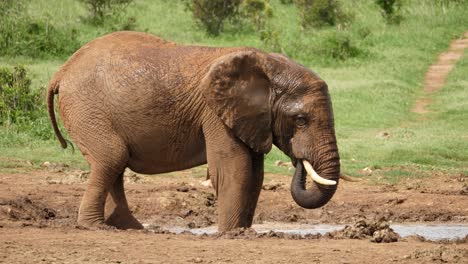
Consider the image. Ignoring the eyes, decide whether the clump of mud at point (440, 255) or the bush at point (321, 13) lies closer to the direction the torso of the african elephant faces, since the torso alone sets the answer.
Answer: the clump of mud

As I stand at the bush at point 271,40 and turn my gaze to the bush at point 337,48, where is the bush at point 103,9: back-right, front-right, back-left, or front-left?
back-left

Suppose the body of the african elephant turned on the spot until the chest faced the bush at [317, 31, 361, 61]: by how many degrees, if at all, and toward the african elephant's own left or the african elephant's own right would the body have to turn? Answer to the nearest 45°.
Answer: approximately 90° to the african elephant's own left

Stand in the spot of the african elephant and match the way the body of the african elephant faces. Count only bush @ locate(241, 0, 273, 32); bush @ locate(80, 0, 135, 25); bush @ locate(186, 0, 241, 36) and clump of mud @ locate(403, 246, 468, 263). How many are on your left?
3

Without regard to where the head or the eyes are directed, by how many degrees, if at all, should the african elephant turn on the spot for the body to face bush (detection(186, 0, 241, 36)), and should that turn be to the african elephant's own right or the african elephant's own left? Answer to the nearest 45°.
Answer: approximately 90° to the african elephant's own left

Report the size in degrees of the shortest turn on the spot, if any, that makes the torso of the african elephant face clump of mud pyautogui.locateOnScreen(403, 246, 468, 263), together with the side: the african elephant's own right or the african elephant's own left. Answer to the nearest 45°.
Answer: approximately 45° to the african elephant's own right

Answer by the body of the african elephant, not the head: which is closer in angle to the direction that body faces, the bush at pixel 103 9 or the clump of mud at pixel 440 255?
the clump of mud

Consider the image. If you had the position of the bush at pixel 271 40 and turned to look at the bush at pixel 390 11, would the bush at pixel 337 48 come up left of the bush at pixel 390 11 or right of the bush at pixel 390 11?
right

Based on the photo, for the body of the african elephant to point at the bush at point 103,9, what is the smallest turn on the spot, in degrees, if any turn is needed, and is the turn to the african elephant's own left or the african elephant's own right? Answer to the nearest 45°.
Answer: approximately 90° to the african elephant's own left

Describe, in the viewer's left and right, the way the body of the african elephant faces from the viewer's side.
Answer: facing to the right of the viewer

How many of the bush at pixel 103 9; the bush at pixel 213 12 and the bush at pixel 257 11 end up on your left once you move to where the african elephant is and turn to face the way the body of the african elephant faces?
3

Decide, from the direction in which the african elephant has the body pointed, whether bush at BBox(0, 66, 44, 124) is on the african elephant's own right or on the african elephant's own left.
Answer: on the african elephant's own left

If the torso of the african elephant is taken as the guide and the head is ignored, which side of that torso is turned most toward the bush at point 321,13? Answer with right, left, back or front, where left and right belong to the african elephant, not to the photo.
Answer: left

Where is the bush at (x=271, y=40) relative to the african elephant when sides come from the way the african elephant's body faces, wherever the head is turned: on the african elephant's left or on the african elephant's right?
on the african elephant's left

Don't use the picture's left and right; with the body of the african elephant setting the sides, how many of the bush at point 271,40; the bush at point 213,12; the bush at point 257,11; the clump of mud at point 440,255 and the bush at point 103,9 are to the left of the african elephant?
4
